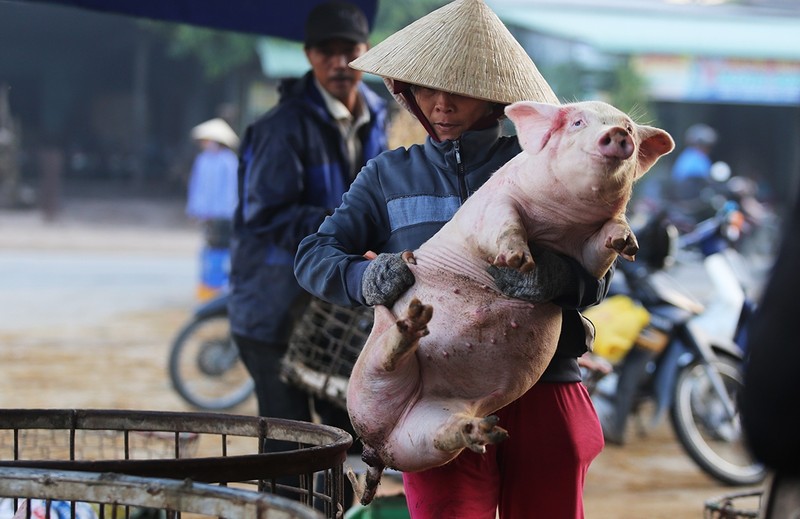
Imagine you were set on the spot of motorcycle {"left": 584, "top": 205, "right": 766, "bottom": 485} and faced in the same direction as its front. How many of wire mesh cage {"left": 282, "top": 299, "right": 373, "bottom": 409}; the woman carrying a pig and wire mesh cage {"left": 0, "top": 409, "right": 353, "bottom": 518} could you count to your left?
0

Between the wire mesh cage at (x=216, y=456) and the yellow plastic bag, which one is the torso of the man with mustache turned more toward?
the wire mesh cage

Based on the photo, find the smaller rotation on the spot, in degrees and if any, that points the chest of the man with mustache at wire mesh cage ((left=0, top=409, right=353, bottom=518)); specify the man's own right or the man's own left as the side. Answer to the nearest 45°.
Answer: approximately 45° to the man's own right

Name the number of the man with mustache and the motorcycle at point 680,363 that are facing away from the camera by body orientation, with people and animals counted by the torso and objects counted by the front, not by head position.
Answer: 0

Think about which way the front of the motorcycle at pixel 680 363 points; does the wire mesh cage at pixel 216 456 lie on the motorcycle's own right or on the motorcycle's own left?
on the motorcycle's own right

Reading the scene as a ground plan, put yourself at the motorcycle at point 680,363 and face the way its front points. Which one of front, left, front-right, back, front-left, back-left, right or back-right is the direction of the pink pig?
front-right

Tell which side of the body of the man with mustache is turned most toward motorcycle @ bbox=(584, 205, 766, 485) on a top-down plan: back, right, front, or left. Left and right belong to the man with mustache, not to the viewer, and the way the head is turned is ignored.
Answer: left

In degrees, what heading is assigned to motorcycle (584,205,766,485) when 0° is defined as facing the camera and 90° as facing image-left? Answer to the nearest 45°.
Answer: approximately 315°

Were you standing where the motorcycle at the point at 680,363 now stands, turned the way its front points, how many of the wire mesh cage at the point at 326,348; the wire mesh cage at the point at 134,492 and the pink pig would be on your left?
0

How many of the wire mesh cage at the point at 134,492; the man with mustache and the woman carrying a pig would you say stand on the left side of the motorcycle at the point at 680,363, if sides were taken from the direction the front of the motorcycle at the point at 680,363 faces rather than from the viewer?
0

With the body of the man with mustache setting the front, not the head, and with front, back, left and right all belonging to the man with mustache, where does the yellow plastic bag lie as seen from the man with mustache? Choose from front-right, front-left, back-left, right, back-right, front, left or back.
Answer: left

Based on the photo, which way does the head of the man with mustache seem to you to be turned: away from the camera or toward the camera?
toward the camera

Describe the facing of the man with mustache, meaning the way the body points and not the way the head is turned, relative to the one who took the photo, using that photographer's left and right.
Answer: facing the viewer and to the right of the viewer

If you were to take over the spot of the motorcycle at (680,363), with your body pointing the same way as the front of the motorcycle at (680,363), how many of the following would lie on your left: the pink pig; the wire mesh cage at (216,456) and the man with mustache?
0

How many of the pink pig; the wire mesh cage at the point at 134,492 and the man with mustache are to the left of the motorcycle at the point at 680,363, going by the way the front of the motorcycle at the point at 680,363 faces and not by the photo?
0

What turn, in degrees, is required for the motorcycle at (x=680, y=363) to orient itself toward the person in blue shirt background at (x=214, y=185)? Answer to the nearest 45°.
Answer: approximately 180°
